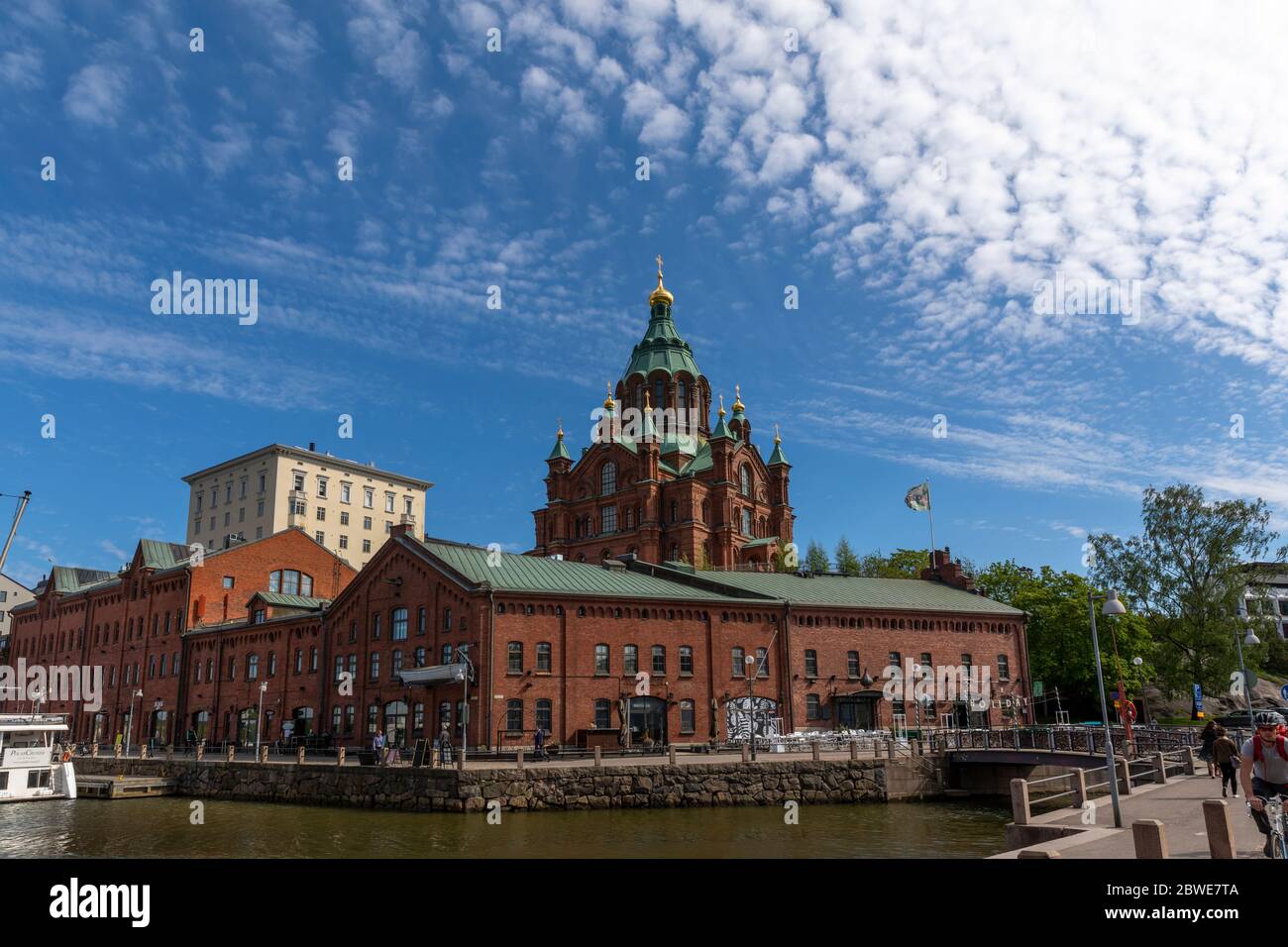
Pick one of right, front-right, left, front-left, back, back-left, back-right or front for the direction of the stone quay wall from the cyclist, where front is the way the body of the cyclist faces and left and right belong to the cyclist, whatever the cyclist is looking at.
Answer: back-right

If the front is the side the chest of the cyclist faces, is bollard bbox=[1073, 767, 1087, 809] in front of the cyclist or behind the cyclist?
behind

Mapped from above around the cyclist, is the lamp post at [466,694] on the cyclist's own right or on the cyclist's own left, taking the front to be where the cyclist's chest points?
on the cyclist's own right

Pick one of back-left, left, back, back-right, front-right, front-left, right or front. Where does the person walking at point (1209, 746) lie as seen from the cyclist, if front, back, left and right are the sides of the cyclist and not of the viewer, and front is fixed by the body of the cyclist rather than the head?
back

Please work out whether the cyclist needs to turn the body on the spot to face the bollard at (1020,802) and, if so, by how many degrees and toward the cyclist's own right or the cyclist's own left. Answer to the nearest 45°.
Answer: approximately 135° to the cyclist's own right

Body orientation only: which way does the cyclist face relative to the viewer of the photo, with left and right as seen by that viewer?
facing the viewer

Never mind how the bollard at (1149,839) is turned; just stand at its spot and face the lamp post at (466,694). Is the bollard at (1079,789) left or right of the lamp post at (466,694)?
right
